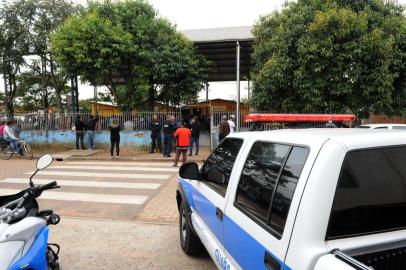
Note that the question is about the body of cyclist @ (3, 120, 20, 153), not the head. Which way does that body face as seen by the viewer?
to the viewer's right

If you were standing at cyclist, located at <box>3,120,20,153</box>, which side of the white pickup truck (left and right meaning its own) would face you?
front

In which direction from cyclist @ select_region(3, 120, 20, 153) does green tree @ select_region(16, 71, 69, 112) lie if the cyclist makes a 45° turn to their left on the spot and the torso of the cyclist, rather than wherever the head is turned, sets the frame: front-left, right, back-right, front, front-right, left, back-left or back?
front-left

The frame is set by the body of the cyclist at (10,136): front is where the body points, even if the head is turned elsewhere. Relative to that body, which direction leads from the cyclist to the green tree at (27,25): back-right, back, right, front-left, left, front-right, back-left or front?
left

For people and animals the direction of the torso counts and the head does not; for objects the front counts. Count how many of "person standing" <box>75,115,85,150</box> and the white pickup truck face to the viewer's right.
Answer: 0

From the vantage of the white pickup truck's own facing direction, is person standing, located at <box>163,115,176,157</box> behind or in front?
in front

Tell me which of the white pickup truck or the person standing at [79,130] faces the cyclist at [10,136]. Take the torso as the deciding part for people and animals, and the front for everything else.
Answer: the white pickup truck

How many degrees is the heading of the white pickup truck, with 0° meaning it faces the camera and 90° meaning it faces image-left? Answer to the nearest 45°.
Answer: approximately 135°

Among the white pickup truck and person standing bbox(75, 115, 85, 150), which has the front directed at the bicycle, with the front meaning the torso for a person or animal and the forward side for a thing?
the white pickup truck

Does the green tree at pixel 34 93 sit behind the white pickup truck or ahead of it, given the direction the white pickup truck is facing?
ahead
